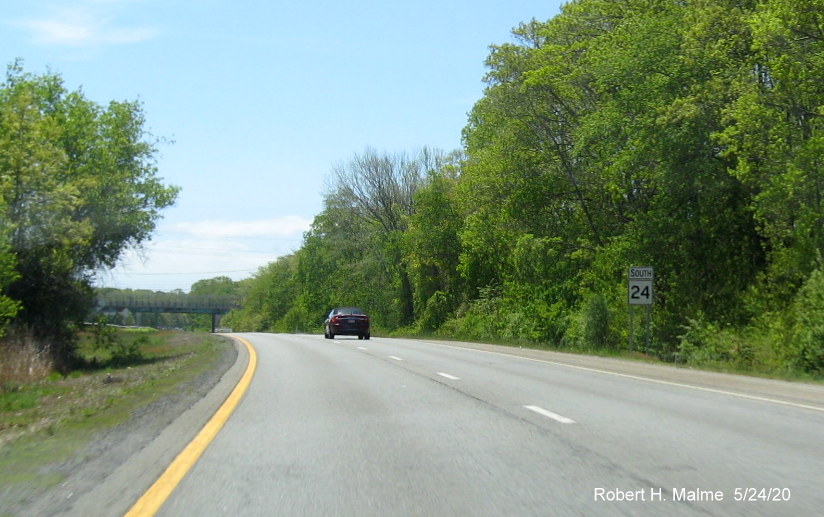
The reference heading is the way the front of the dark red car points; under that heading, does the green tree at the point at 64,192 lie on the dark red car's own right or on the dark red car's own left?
on the dark red car's own left

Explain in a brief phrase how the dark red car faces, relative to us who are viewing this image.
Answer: facing away from the viewer

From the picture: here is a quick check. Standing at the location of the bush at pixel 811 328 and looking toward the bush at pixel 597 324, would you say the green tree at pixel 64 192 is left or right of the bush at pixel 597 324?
left

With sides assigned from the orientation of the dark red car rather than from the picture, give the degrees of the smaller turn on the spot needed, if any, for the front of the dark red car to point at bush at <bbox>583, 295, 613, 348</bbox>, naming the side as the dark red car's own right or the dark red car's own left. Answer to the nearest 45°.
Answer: approximately 135° to the dark red car's own right

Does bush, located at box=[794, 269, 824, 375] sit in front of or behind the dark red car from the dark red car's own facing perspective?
behind
